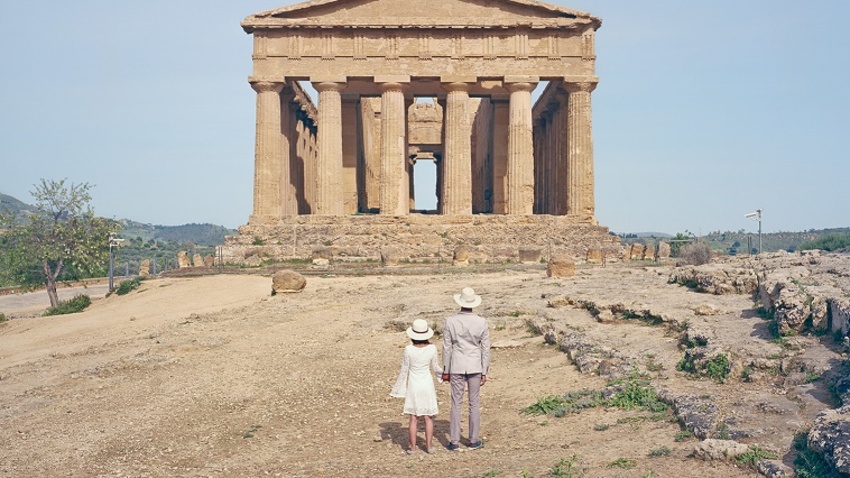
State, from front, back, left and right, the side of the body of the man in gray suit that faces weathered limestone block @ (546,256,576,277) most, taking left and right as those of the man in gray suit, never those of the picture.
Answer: front

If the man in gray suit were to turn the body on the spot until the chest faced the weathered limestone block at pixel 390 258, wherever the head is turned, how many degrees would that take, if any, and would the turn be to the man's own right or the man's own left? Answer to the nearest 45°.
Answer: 0° — they already face it

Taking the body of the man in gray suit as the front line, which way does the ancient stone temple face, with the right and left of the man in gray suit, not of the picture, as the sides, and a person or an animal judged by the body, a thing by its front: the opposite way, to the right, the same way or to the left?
the opposite way

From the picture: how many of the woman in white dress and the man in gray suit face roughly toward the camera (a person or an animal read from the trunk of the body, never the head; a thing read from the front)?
0

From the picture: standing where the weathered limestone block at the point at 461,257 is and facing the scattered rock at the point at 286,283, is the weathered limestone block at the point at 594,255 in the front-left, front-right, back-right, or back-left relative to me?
back-left

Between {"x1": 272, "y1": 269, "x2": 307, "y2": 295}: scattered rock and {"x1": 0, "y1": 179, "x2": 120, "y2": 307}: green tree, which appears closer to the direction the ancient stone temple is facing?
the scattered rock

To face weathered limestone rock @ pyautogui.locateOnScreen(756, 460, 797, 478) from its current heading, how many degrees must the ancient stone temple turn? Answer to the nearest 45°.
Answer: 0° — it already faces it

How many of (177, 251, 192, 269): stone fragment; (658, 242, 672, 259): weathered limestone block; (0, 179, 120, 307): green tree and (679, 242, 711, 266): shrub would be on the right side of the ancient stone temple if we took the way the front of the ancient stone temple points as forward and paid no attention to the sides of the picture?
2

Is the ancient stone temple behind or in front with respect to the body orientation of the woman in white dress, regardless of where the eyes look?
in front

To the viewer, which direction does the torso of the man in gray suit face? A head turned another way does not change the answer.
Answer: away from the camera

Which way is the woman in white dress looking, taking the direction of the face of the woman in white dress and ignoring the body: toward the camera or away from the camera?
away from the camera

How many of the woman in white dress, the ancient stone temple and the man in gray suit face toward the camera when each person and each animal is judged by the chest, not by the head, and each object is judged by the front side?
1

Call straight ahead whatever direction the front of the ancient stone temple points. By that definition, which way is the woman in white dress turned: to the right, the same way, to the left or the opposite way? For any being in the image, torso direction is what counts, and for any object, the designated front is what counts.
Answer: the opposite way

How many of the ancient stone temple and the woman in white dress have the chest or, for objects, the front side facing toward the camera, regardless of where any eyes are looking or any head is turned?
1

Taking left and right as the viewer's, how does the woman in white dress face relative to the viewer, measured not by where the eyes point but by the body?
facing away from the viewer

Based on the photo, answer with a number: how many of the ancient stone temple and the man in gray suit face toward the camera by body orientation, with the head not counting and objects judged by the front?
1

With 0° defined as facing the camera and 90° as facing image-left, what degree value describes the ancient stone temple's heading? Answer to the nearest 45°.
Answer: approximately 0°

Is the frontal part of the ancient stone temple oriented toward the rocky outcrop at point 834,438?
yes
